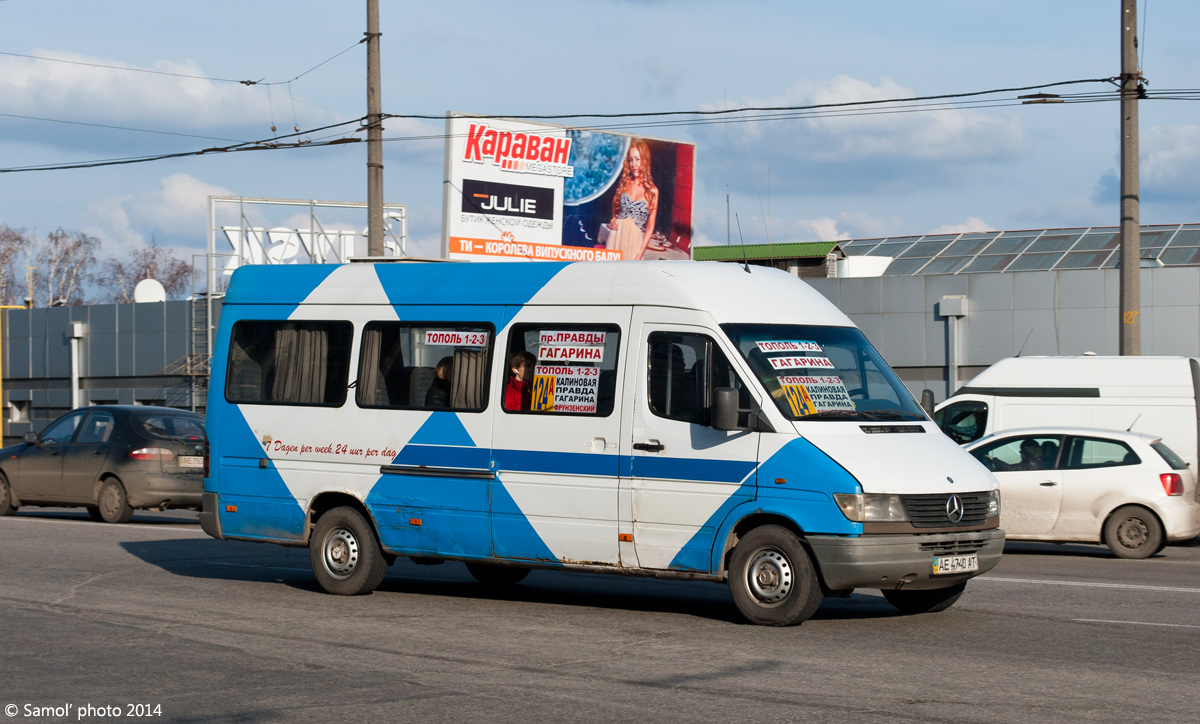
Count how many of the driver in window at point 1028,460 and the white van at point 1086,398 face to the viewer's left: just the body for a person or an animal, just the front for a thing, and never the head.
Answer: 2

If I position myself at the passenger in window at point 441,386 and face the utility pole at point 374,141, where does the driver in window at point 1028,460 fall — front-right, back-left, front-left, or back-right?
front-right

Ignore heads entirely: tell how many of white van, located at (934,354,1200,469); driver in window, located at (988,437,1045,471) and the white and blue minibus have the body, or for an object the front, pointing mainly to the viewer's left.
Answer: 2

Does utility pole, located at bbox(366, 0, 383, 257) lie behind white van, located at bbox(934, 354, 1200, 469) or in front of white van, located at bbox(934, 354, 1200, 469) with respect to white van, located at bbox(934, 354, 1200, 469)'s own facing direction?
in front

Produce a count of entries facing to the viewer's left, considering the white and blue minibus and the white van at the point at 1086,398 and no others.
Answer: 1

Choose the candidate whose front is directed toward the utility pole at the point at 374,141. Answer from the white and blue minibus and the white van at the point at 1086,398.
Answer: the white van

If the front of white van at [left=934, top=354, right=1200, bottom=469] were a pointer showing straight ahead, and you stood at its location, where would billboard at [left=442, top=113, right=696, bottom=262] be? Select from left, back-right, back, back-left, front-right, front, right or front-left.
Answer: front-right

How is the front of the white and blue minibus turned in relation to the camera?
facing the viewer and to the right of the viewer

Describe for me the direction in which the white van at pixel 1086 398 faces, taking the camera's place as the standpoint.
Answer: facing to the left of the viewer

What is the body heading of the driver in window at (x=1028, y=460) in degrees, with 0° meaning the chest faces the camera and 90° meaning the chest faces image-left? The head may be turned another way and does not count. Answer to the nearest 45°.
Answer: approximately 90°

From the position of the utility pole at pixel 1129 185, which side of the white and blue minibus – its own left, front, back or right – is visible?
left

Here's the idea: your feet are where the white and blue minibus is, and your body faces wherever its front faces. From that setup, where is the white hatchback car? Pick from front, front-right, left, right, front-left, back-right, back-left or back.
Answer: left
